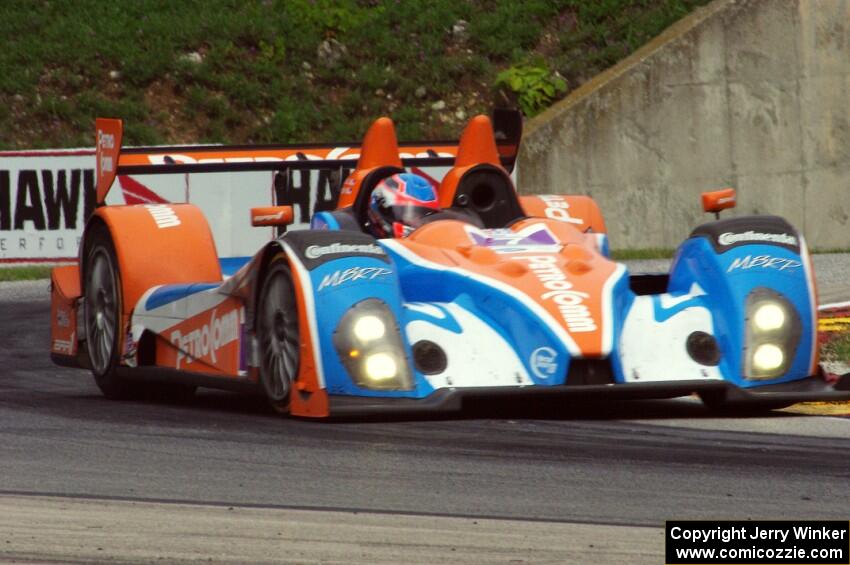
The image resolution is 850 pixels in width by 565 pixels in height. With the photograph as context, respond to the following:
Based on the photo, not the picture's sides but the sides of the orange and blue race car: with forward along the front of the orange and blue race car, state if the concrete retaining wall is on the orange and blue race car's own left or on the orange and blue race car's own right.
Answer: on the orange and blue race car's own left

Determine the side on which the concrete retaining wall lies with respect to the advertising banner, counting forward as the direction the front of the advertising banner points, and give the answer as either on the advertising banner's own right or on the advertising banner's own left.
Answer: on the advertising banner's own left

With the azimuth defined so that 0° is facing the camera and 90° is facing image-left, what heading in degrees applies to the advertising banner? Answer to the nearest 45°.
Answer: approximately 0°

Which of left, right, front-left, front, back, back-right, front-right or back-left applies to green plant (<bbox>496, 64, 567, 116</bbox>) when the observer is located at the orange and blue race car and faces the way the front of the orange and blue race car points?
back-left

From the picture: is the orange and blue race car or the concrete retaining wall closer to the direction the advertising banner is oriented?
the orange and blue race car

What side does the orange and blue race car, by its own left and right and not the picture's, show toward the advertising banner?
back

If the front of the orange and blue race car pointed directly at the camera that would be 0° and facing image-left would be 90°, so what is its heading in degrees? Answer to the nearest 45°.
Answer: approximately 315°
